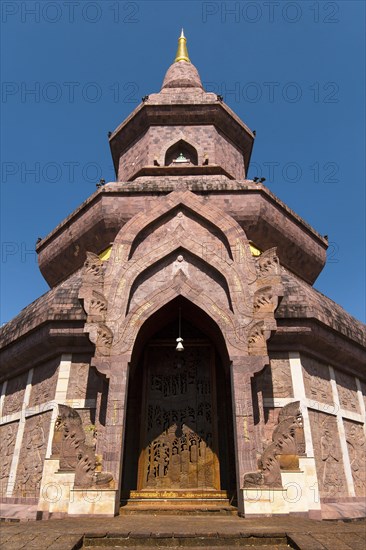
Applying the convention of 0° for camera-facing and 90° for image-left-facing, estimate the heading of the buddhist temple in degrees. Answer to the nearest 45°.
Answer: approximately 0°
